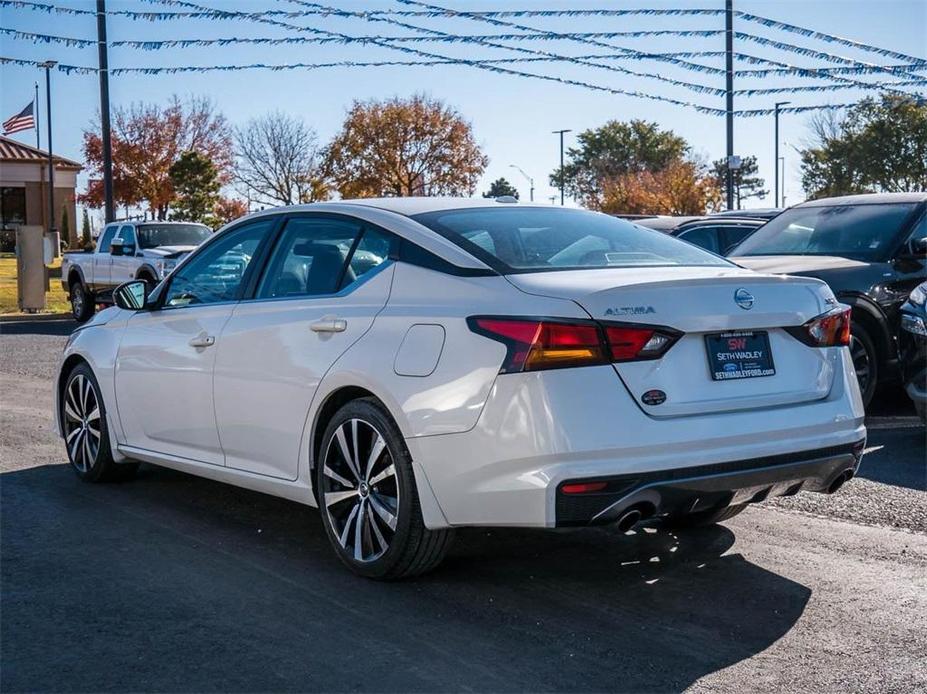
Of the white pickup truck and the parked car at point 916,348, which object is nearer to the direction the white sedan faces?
the white pickup truck

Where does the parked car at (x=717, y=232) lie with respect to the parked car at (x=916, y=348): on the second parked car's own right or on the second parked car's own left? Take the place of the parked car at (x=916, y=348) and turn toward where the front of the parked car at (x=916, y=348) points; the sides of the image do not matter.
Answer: on the second parked car's own right

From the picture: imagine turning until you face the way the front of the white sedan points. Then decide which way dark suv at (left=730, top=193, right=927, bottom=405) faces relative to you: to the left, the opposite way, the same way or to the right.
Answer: to the left

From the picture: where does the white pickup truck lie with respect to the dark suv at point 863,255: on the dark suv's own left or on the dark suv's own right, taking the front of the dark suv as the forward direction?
on the dark suv's own right

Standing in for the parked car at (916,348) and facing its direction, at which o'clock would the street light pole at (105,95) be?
The street light pole is roughly at 3 o'clock from the parked car.

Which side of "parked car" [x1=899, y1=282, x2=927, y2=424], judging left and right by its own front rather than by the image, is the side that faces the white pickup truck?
right

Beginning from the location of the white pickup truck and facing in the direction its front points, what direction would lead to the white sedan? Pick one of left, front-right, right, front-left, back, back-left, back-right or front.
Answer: front-right

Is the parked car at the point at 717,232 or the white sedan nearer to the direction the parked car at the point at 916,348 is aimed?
the white sedan

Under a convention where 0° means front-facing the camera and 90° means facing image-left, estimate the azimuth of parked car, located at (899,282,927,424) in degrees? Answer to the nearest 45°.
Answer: approximately 45°

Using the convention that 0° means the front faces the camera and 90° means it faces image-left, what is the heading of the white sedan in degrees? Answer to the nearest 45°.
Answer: approximately 135°

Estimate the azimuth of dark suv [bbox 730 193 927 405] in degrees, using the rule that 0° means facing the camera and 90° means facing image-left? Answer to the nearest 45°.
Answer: approximately 45°

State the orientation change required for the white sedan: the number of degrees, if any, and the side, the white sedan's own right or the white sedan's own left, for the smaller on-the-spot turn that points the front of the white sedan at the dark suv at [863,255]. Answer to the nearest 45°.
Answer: approximately 90° to the white sedan's own right

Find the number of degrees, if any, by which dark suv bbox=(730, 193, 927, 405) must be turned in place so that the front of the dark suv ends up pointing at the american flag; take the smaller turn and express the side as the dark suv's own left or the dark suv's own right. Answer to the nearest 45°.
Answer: approximately 90° to the dark suv's own right

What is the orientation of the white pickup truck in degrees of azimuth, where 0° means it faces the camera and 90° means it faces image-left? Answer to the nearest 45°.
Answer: approximately 315°

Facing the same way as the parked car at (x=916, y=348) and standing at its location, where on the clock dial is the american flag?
The american flag is roughly at 3 o'clock from the parked car.
